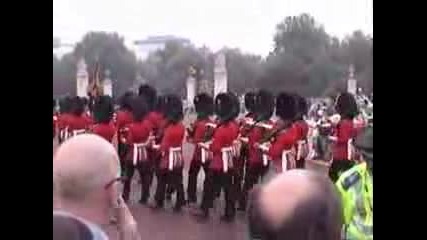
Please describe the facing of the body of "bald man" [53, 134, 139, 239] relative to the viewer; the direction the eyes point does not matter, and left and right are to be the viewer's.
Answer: facing away from the viewer and to the right of the viewer

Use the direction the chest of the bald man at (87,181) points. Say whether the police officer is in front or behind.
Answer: in front

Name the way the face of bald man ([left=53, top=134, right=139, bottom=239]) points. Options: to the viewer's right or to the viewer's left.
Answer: to the viewer's right
